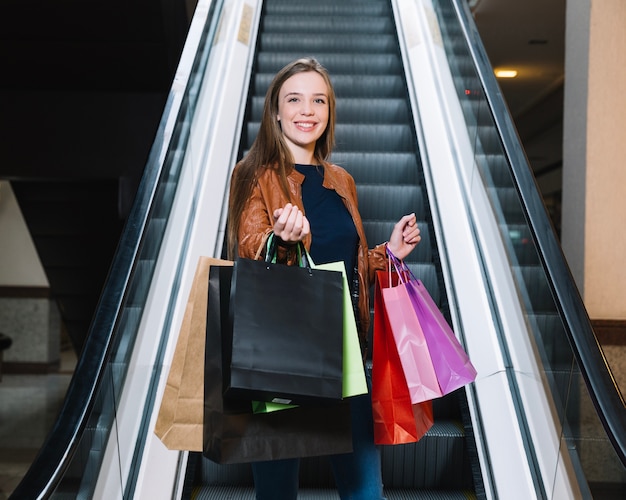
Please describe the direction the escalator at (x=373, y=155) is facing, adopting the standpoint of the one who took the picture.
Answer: facing the viewer

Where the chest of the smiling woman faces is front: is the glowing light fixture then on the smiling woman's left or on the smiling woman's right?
on the smiling woman's left

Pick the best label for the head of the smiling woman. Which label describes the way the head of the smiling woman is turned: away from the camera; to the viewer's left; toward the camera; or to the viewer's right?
toward the camera

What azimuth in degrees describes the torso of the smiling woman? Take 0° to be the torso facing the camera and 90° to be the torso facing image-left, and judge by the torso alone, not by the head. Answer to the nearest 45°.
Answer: approximately 315°
